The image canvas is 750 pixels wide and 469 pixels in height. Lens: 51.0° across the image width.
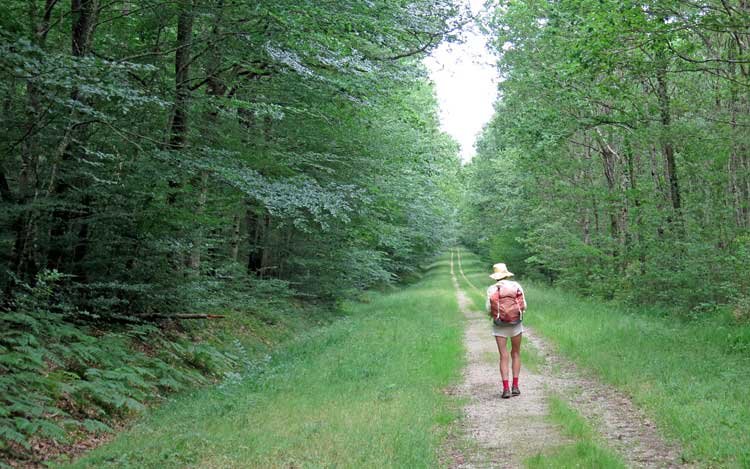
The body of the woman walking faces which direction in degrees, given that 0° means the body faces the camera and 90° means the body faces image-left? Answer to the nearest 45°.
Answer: approximately 180°

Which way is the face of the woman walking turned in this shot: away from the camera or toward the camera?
away from the camera
